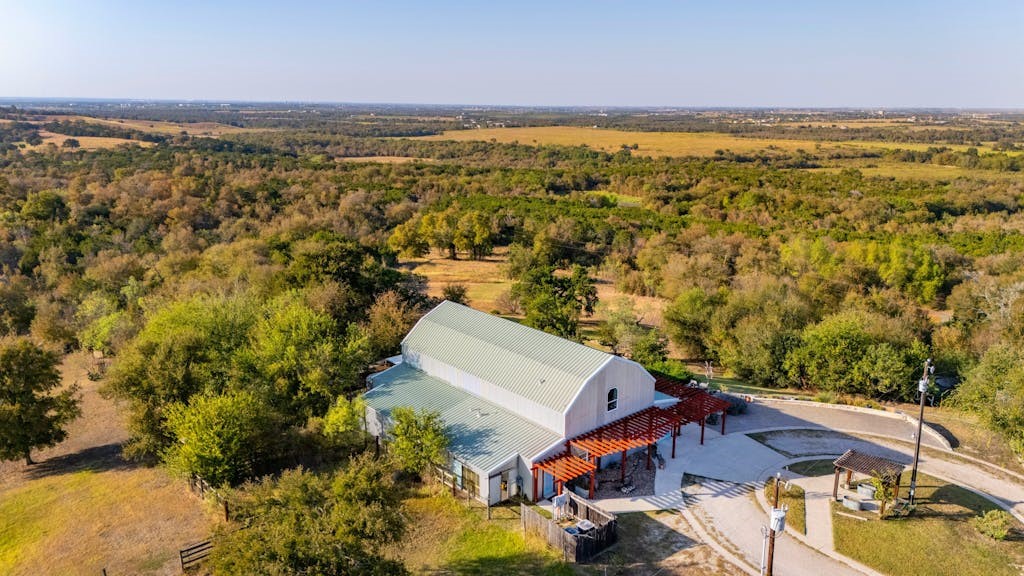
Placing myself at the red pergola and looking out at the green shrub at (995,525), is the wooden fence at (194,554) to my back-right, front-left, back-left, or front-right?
back-right

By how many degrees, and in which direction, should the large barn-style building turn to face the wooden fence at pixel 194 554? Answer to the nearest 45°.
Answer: approximately 90° to its right

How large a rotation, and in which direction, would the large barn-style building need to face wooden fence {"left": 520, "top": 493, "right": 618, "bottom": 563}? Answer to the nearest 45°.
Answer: approximately 45° to its right

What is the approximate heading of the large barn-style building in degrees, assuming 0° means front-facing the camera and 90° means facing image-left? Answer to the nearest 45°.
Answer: approximately 315°

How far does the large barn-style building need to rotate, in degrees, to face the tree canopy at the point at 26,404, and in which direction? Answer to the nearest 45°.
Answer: approximately 135° to its right

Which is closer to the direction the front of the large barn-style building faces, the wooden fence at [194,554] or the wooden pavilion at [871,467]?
the wooden pavilion

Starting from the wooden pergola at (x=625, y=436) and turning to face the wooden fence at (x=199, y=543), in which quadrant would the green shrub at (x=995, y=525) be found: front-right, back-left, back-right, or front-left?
back-left
